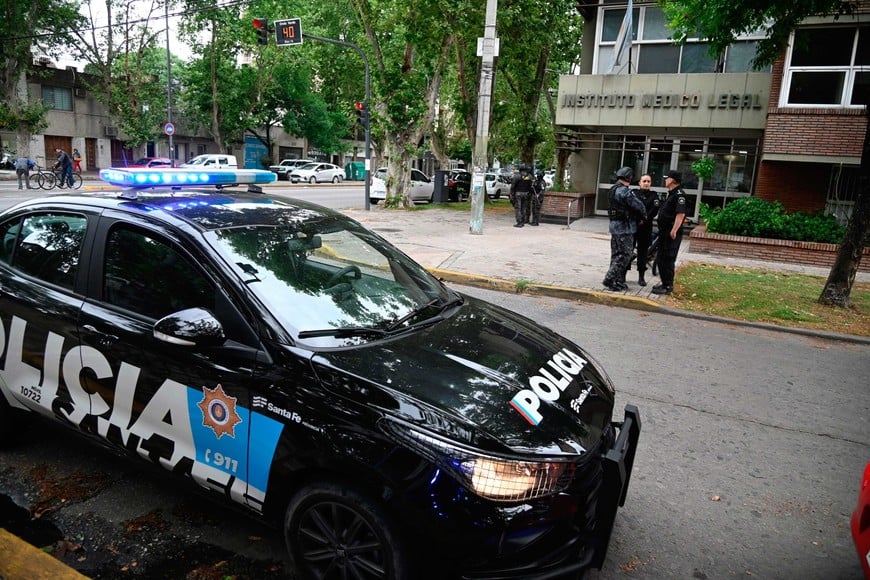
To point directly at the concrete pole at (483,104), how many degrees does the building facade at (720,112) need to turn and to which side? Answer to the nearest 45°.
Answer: approximately 45° to its right

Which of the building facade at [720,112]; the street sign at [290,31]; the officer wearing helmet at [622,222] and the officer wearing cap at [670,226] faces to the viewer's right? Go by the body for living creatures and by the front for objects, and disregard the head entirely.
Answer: the officer wearing helmet at [622,222]

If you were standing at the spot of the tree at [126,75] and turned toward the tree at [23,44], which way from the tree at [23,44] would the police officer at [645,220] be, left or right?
left

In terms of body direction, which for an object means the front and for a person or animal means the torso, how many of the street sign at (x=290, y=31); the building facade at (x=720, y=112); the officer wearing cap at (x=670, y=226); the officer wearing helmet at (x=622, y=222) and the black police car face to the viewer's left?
1

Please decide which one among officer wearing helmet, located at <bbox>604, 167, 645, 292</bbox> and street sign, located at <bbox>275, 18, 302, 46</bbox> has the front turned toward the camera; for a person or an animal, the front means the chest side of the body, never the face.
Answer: the street sign

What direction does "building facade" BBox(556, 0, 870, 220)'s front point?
toward the camera

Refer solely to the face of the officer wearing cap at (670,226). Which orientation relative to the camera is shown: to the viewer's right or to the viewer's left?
to the viewer's left

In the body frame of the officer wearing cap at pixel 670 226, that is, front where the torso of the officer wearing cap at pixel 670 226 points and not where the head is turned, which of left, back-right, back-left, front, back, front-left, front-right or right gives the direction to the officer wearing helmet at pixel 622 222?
front

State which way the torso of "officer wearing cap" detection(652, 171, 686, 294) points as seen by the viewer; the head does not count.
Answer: to the viewer's left

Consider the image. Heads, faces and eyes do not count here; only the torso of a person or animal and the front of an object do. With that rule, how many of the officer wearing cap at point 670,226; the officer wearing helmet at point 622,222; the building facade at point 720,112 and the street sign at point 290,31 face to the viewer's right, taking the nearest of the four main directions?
1

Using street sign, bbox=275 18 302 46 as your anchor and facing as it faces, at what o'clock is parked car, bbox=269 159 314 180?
The parked car is roughly at 6 o'clock from the street sign.

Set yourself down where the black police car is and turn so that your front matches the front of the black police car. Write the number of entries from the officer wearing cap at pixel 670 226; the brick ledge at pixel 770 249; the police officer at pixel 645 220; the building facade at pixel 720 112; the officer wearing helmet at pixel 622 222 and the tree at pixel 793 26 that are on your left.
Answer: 6

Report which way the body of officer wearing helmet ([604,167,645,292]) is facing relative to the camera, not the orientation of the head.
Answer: to the viewer's right

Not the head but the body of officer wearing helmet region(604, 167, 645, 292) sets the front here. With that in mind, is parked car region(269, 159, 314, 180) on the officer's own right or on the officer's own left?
on the officer's own left

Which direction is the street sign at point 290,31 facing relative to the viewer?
toward the camera

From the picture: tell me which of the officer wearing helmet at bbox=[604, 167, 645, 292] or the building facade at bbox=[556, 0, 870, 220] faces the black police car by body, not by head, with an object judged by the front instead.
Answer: the building facade
